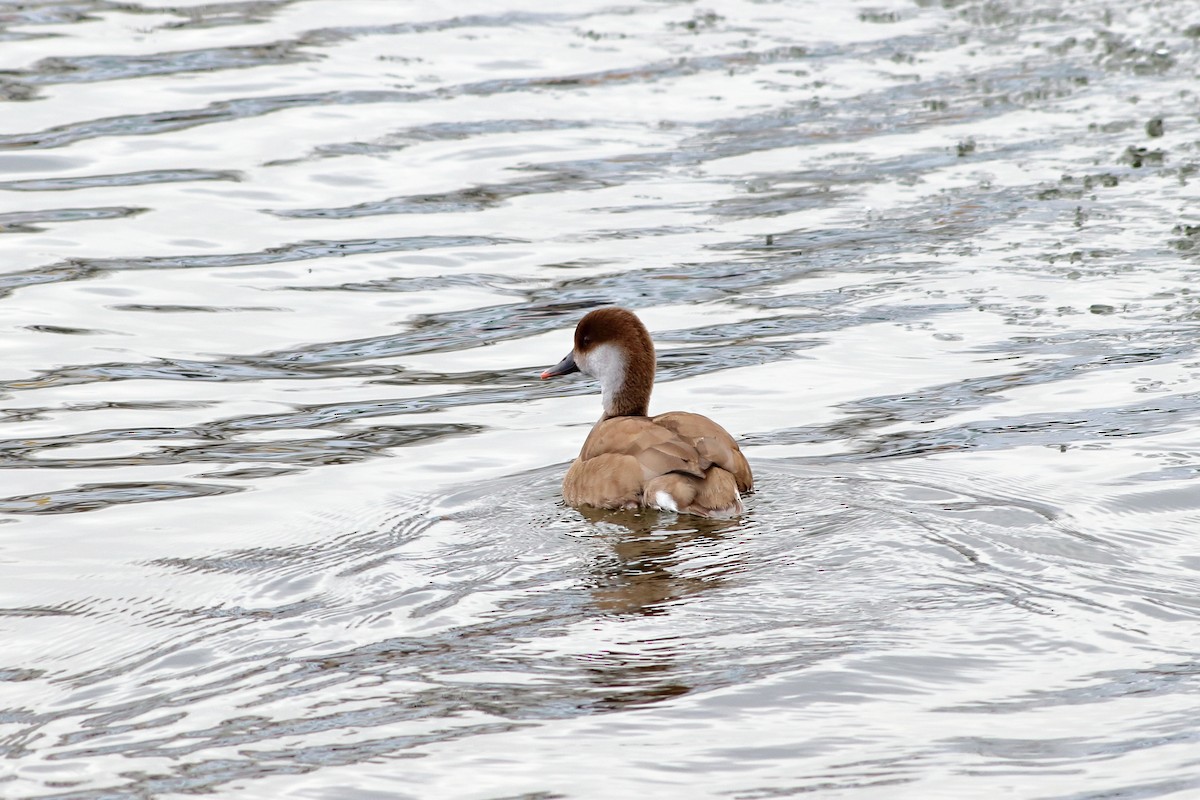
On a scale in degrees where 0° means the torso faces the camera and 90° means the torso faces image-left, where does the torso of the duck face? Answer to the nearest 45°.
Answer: approximately 135°
